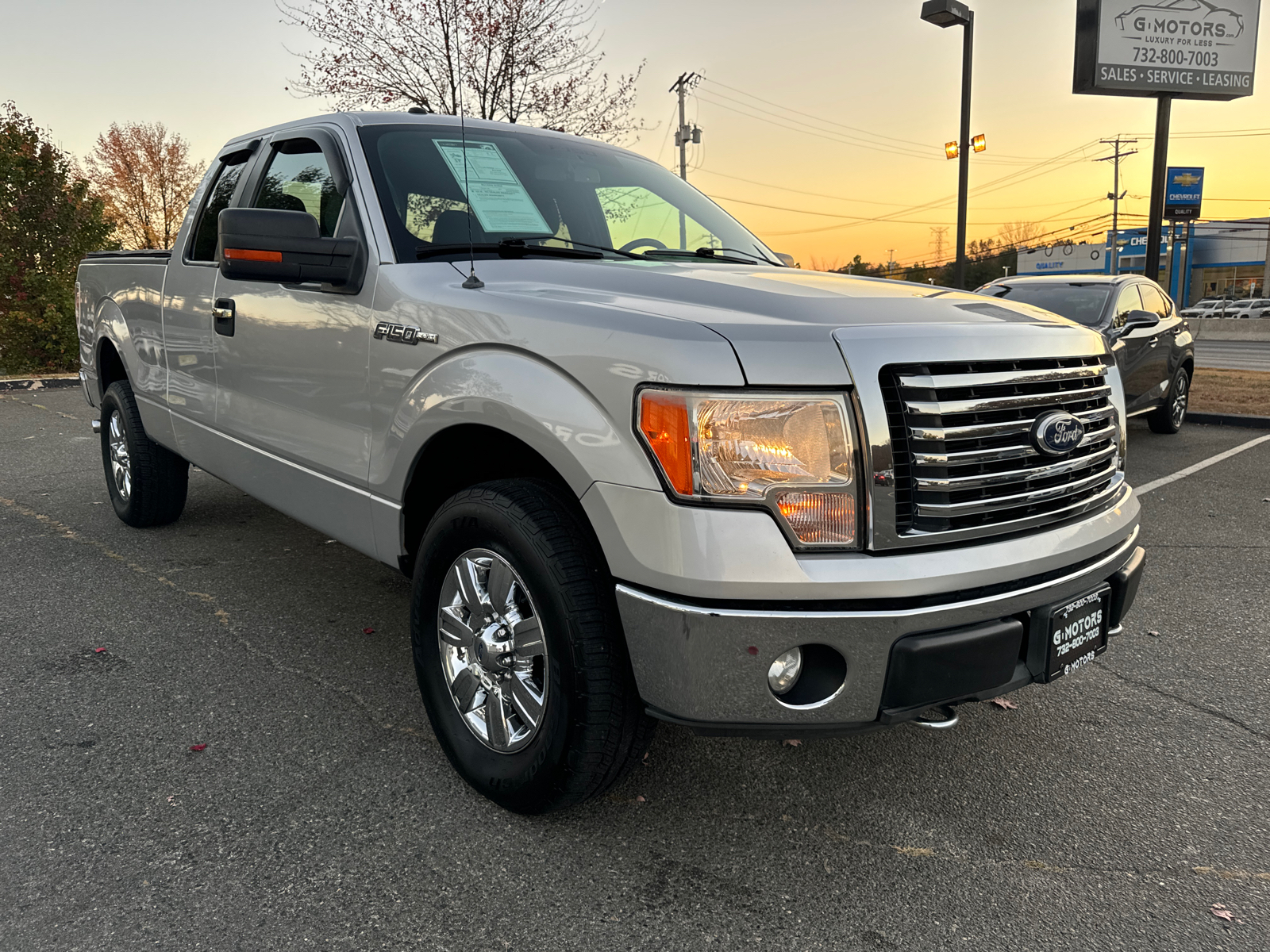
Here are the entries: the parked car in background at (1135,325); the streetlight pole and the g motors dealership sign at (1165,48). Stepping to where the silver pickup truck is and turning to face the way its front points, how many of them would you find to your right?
0

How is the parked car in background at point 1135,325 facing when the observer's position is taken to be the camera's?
facing the viewer and to the left of the viewer

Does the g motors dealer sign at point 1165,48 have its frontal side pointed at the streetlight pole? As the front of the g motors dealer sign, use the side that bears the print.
no

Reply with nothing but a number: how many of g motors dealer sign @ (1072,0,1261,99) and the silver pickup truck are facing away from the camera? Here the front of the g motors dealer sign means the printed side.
0

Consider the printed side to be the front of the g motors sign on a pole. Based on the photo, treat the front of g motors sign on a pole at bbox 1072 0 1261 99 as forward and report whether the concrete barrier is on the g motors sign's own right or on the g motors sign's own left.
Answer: on the g motors sign's own left

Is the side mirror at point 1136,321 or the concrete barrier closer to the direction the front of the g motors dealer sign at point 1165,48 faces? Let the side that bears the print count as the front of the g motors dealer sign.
the side mirror

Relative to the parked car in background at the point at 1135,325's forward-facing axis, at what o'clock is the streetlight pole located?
The streetlight pole is roughly at 4 o'clock from the parked car in background.

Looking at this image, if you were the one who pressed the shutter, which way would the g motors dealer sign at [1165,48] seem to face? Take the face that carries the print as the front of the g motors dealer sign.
facing the viewer and to the right of the viewer

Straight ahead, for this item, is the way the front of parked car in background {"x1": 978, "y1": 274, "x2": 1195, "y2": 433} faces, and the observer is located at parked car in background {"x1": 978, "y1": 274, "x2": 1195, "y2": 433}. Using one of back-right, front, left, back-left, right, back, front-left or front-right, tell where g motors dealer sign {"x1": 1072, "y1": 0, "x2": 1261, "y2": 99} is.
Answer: back-right

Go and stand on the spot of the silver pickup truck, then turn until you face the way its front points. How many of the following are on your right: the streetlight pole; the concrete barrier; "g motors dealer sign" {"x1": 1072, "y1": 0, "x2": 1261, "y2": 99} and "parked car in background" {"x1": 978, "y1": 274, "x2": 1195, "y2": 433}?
0

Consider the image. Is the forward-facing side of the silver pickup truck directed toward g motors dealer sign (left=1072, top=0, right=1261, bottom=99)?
no

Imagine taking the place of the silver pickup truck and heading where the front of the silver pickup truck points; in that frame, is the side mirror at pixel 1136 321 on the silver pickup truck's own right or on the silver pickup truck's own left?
on the silver pickup truck's own left

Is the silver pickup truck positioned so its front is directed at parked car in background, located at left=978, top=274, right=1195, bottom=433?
no
